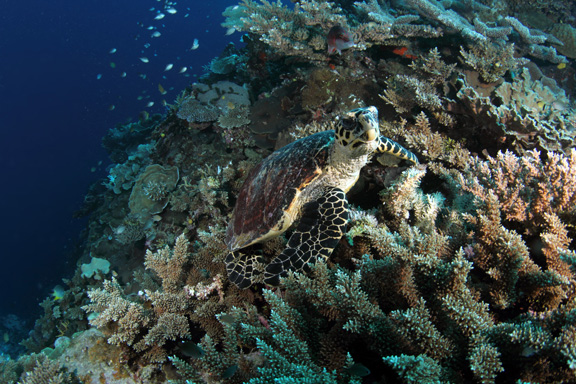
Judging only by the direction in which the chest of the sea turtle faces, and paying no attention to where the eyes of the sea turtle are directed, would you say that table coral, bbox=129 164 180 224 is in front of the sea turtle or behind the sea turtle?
behind

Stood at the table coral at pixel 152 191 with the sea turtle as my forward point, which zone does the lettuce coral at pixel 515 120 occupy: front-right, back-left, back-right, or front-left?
front-left

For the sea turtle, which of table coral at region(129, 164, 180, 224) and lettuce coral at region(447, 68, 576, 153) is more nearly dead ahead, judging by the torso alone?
the lettuce coral
